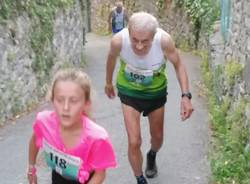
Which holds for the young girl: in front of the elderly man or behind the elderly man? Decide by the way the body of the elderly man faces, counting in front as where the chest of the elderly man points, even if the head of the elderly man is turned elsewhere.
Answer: in front

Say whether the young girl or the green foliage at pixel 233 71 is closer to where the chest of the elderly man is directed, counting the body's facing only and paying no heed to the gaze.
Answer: the young girl

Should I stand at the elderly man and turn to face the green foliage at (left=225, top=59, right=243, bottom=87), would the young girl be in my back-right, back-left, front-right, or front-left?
back-right

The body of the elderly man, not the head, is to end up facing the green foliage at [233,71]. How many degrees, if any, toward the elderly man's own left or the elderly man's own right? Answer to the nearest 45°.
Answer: approximately 135° to the elderly man's own left

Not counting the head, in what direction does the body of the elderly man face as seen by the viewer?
toward the camera

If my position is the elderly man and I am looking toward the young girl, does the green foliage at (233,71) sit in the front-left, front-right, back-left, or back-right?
back-left
